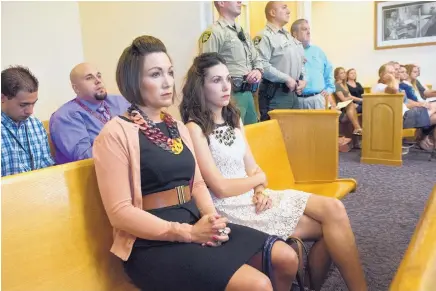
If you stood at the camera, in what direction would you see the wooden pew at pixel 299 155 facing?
facing the viewer and to the right of the viewer

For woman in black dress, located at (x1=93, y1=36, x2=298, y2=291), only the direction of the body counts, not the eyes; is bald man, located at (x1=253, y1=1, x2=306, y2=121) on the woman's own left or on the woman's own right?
on the woman's own left

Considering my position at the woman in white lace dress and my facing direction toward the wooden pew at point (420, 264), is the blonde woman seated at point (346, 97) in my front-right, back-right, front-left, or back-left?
back-left

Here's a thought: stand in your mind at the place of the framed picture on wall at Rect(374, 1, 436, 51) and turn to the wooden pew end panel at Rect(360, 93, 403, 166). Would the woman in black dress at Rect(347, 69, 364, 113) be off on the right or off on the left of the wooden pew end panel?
right

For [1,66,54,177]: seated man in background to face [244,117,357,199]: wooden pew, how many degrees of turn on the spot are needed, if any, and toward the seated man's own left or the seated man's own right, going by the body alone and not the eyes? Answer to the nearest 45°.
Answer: approximately 45° to the seated man's own left

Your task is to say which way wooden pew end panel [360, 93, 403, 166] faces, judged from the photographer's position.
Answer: facing the viewer

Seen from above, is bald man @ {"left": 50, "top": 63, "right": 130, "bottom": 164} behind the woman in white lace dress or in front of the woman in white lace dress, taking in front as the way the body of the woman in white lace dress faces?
behind

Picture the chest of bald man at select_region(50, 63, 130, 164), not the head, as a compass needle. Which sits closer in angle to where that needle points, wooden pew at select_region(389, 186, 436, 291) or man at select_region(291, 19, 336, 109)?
the wooden pew

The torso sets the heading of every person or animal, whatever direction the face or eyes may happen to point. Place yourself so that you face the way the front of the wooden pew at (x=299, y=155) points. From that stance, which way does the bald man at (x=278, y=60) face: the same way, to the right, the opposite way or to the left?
the same way
